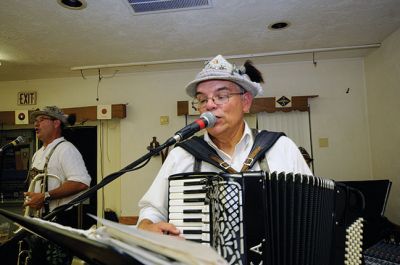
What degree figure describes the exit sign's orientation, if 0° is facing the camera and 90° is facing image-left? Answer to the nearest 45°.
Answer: approximately 0°

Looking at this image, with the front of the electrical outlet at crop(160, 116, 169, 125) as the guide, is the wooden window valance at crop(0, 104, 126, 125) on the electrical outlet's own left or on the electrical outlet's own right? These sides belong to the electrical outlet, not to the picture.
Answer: on the electrical outlet's own right

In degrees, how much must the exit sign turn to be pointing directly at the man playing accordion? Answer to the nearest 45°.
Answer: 0° — it already faces them

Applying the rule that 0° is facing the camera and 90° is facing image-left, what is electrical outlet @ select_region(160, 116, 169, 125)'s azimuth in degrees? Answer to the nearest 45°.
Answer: approximately 0°

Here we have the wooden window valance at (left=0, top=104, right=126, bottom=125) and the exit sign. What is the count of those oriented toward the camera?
2

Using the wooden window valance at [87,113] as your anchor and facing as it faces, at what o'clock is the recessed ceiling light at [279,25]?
The recessed ceiling light is roughly at 11 o'clock from the wooden window valance.

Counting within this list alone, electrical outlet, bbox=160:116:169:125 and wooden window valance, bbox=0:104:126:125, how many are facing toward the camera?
2

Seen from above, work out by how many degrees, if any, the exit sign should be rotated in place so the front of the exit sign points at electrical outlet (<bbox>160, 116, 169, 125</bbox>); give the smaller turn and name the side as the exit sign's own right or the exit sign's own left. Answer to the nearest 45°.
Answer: approximately 45° to the exit sign's own left

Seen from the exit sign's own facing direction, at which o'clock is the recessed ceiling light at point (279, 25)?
The recessed ceiling light is roughly at 11 o'clock from the exit sign.
